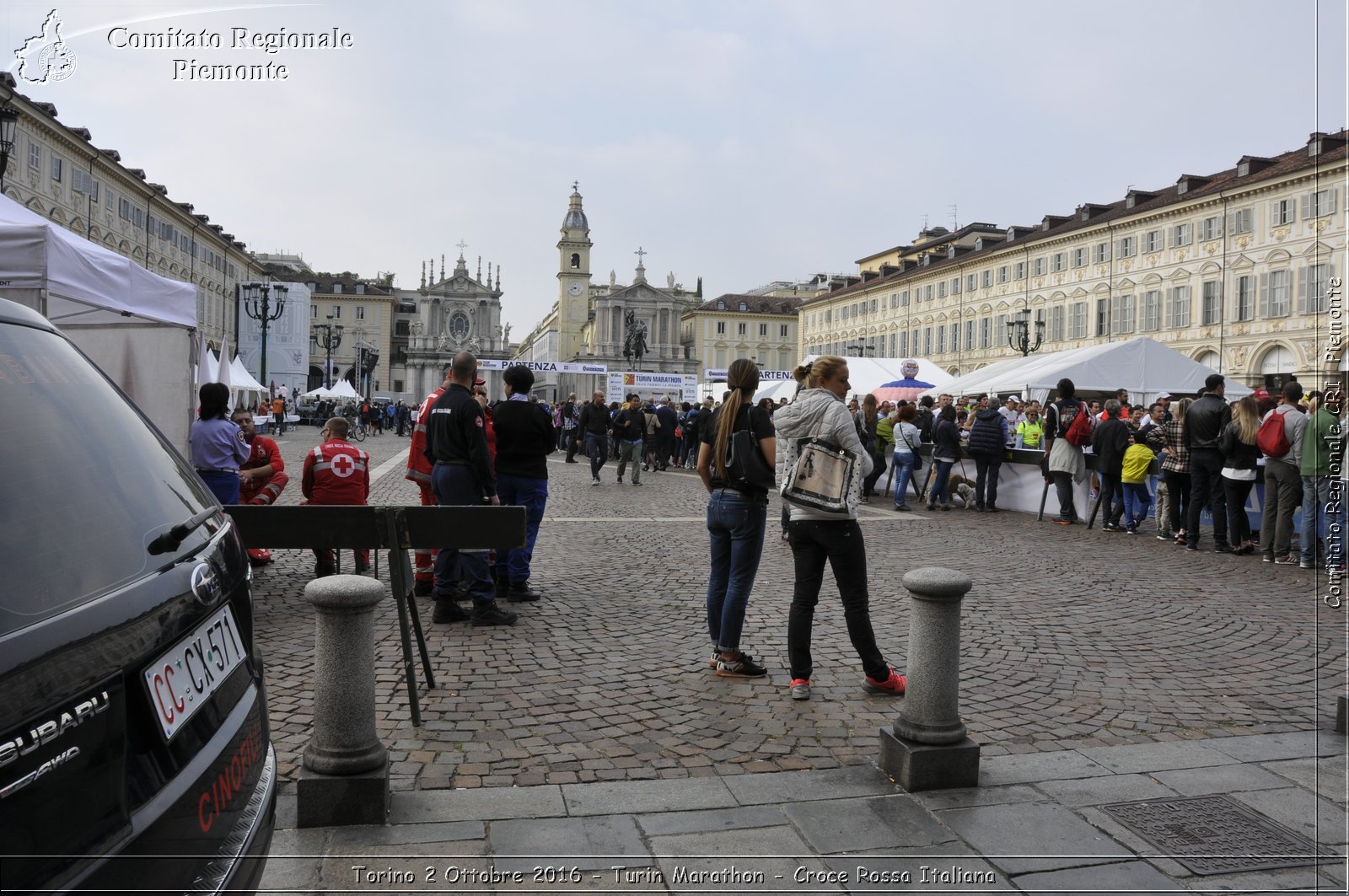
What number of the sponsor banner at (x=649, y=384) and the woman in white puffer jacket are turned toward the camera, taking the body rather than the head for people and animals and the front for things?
1

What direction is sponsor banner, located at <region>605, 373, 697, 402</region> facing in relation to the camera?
toward the camera

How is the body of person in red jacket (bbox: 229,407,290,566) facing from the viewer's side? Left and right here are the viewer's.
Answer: facing the viewer and to the left of the viewer

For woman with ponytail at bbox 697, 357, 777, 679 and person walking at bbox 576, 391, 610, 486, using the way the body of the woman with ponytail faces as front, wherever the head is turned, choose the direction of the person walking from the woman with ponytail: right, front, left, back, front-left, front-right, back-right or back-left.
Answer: front-left

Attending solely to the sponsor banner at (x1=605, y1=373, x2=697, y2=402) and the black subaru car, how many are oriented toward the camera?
1

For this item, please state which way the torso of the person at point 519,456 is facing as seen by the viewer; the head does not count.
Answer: away from the camera

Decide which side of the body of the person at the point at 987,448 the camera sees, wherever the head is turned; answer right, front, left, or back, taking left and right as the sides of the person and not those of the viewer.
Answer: back

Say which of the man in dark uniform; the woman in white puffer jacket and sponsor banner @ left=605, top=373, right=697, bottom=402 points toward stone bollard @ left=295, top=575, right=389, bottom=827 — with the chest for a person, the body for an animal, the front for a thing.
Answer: the sponsor banner

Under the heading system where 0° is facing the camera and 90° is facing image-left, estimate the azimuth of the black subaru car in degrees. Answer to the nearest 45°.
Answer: approximately 135°

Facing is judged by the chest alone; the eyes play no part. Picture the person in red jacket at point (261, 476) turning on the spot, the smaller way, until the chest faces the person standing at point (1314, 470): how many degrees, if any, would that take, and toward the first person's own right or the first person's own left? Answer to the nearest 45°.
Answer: approximately 135° to the first person's own left

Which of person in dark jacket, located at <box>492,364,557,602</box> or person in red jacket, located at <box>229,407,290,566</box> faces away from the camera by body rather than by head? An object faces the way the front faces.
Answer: the person in dark jacket
